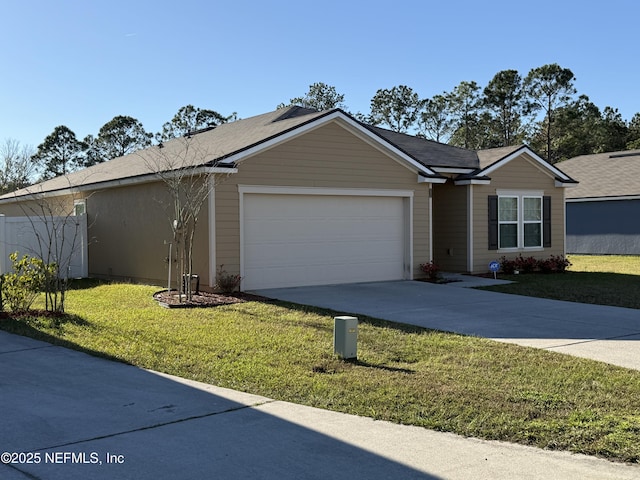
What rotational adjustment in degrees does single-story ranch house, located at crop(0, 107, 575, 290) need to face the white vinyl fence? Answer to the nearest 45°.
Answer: approximately 135° to its right

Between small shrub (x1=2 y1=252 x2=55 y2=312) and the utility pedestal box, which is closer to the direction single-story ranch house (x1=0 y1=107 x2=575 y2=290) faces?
the utility pedestal box

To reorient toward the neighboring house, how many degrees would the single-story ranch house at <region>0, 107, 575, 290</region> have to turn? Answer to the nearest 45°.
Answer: approximately 90° to its left

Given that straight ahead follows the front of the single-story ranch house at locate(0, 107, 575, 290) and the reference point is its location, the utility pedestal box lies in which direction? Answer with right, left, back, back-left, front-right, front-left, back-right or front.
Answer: front-right

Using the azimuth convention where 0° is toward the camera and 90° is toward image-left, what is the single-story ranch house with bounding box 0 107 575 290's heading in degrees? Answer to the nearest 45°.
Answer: approximately 315°

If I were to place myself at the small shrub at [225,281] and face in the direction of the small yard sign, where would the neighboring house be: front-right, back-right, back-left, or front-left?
front-left

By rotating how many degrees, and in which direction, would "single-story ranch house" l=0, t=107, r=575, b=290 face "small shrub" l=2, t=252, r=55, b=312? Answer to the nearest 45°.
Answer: approximately 90° to its right

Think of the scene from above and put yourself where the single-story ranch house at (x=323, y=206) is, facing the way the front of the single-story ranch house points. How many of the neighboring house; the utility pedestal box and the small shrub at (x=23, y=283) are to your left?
1

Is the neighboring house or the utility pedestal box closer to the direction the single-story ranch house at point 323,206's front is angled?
the utility pedestal box
